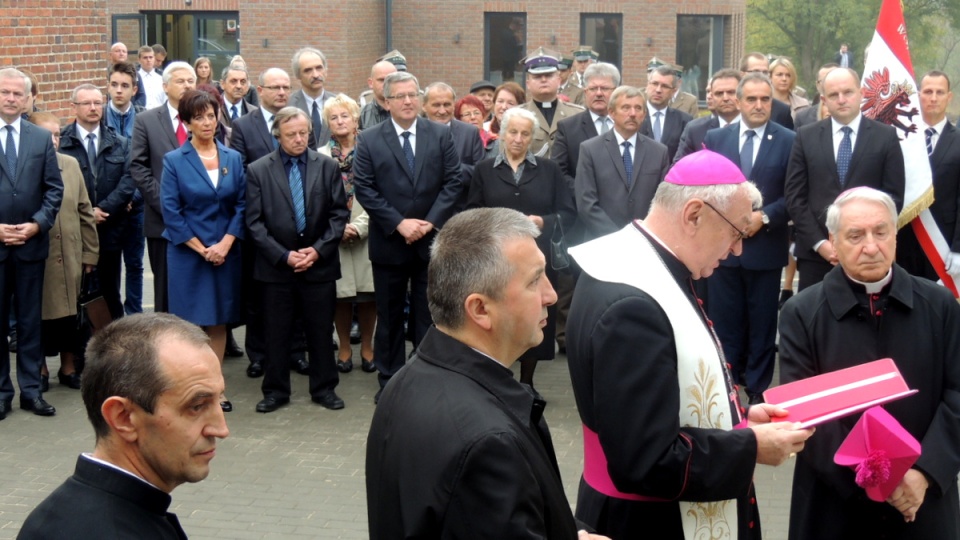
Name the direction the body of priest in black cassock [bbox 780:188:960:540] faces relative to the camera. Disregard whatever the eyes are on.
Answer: toward the camera

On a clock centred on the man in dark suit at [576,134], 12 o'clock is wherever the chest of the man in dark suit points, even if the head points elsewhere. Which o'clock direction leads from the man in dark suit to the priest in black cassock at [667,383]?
The priest in black cassock is roughly at 12 o'clock from the man in dark suit.

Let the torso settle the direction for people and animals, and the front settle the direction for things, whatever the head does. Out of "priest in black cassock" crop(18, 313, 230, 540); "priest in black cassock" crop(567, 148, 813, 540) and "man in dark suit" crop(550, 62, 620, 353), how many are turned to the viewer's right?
2

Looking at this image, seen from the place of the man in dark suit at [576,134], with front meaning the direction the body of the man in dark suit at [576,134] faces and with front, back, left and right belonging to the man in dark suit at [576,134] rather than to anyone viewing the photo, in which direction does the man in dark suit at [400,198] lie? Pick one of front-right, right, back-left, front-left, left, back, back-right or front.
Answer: front-right

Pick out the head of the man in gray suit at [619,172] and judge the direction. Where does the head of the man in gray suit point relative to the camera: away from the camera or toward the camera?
toward the camera

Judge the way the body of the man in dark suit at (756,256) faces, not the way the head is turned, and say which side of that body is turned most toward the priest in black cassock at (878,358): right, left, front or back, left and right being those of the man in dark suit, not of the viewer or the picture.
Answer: front

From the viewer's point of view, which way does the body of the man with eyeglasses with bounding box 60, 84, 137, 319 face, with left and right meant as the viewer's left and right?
facing the viewer

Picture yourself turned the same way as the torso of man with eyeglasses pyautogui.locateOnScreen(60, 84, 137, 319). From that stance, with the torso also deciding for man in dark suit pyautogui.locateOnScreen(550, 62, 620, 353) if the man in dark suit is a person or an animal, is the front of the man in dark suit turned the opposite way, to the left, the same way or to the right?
the same way

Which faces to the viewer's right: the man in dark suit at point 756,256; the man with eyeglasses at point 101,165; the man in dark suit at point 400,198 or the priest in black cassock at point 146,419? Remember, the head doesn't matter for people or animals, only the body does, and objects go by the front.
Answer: the priest in black cassock

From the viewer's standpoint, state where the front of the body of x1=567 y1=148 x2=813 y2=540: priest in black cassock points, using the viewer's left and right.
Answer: facing to the right of the viewer

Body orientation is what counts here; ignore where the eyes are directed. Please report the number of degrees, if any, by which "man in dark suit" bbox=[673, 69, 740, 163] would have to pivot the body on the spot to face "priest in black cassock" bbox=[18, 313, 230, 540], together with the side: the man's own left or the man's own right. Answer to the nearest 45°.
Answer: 0° — they already face them

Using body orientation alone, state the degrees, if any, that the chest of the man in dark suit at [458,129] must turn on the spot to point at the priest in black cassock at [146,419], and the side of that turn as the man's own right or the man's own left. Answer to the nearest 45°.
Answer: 0° — they already face them

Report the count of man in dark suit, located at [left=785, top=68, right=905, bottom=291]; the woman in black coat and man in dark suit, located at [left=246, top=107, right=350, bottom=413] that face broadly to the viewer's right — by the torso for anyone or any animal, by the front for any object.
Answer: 0

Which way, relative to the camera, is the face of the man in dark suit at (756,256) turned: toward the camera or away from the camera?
toward the camera

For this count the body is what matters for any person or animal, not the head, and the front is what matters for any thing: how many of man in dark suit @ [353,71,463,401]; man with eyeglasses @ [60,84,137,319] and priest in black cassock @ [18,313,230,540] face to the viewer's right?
1

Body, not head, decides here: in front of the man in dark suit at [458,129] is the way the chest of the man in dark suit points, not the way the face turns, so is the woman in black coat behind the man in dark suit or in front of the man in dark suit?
in front

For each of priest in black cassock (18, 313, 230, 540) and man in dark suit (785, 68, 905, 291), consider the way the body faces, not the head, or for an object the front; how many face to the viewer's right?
1

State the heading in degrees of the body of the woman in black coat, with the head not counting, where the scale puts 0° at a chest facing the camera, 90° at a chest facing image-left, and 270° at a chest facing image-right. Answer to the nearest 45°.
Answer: approximately 0°
